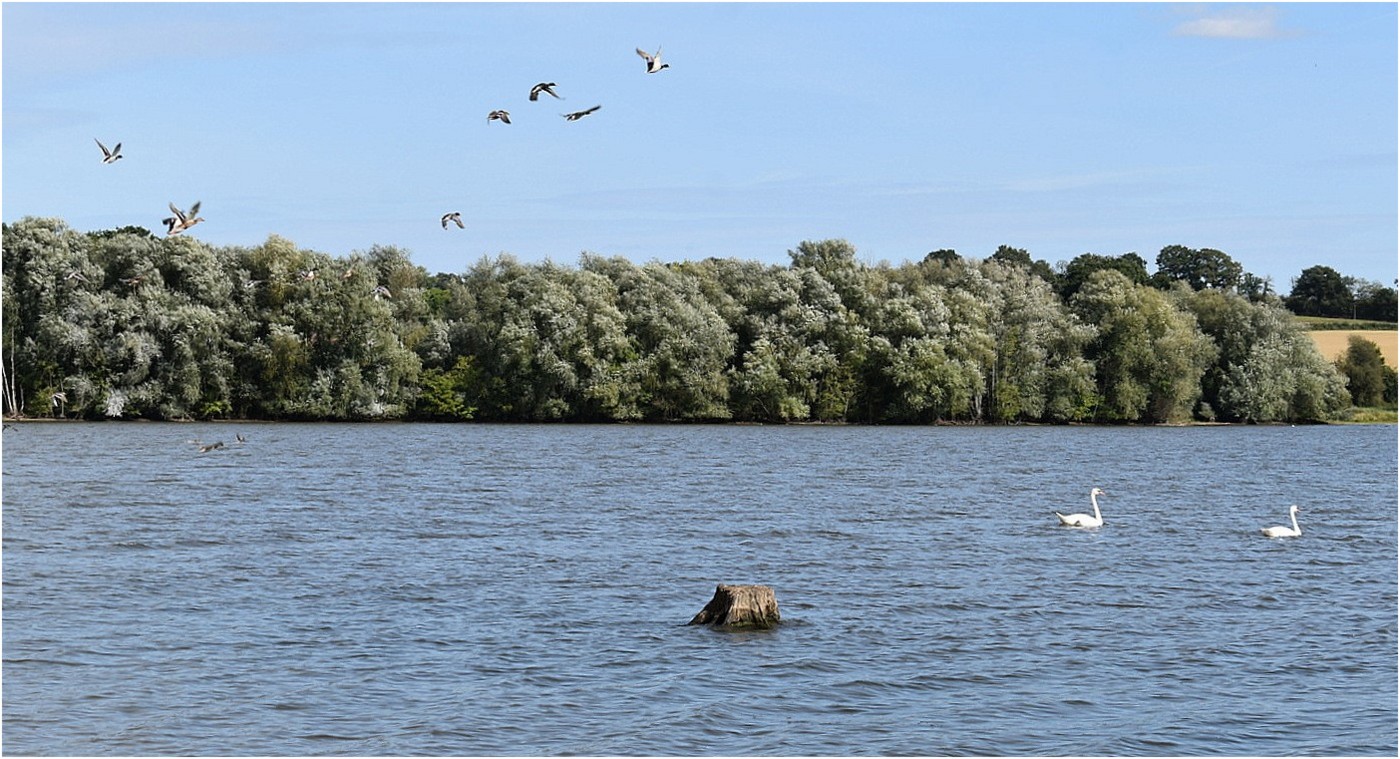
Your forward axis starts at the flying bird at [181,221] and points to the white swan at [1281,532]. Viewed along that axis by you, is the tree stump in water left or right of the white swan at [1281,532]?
right

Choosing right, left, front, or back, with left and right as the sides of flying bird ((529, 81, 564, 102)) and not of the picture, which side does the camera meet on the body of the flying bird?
right

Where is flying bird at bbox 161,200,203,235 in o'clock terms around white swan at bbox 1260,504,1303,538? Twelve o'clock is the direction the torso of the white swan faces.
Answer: The flying bird is roughly at 5 o'clock from the white swan.

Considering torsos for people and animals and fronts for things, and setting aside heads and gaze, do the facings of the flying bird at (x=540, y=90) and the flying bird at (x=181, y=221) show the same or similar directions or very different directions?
same or similar directions

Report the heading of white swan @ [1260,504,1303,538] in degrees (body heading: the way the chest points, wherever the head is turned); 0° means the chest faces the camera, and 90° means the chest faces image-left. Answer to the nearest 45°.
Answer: approximately 270°

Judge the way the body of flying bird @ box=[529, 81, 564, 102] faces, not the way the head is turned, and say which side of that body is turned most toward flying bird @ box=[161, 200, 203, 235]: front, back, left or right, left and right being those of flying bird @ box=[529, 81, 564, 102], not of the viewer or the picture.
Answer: back
